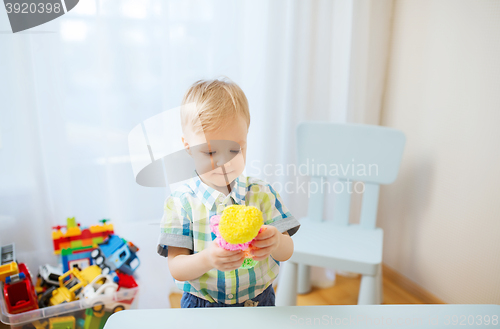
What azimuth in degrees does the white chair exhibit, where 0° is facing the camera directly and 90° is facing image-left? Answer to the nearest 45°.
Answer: approximately 0°

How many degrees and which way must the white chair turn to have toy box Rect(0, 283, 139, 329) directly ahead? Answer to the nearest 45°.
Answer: approximately 45° to its right

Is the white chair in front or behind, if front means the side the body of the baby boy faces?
behind

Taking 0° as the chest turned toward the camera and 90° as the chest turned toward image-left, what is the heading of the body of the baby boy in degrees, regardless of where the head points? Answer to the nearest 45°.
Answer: approximately 0°

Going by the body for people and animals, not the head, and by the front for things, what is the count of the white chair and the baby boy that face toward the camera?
2

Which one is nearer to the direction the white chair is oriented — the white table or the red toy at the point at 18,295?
the white table
